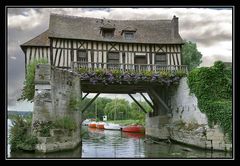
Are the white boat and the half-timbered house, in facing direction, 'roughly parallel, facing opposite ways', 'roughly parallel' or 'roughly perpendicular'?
roughly perpendicular

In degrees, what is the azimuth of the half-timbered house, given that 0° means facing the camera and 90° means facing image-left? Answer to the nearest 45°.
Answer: approximately 0°

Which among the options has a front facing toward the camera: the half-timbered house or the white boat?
the half-timbered house
